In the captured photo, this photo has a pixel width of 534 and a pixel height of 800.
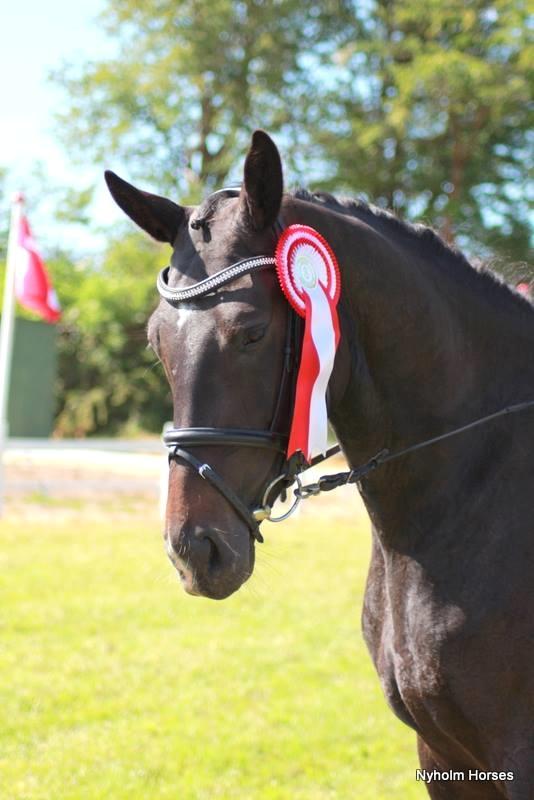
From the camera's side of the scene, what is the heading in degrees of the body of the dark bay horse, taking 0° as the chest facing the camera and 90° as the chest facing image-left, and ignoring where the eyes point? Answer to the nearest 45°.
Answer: approximately 45°

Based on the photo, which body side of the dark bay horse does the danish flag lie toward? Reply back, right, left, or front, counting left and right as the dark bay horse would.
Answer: right

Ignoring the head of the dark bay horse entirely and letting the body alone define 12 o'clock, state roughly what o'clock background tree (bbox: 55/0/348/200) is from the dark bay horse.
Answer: The background tree is roughly at 4 o'clock from the dark bay horse.

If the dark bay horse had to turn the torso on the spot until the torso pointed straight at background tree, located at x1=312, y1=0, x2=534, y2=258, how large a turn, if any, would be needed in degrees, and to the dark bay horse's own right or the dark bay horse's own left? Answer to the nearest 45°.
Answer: approximately 135° to the dark bay horse's own right
